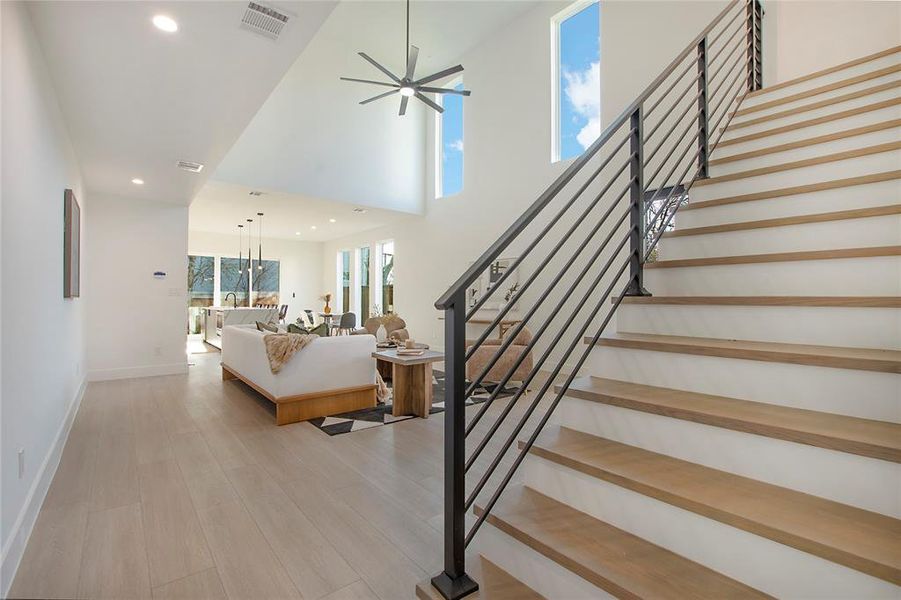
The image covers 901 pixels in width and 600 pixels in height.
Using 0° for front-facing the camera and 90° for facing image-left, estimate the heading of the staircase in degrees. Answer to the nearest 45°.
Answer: approximately 45°

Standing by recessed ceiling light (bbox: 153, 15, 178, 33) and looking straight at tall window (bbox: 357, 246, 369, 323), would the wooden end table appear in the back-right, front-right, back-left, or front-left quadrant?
front-right

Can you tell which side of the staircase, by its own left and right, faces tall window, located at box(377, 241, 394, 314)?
right

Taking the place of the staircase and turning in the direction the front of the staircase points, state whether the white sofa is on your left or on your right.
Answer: on your right

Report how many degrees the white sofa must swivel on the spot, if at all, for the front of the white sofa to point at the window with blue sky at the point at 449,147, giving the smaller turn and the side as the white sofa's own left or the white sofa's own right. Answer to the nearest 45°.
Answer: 0° — it already faces it

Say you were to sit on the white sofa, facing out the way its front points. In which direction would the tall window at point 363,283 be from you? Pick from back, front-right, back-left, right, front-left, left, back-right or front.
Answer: front-left

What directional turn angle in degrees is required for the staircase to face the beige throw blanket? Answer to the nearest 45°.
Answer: approximately 45° to its right

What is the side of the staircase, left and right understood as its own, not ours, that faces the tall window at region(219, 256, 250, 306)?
right

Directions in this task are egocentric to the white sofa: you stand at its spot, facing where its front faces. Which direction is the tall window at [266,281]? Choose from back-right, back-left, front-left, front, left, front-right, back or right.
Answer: front-left

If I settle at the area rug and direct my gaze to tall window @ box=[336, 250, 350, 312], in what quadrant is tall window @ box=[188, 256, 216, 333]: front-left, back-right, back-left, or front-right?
front-left

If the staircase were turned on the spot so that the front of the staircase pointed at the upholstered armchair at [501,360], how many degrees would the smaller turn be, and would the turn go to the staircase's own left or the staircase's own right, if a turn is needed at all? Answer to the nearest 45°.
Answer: approximately 90° to the staircase's own right

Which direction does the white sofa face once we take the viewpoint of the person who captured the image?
facing away from the viewer and to the right of the viewer

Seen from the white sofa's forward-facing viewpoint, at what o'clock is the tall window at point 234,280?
The tall window is roughly at 10 o'clock from the white sofa.

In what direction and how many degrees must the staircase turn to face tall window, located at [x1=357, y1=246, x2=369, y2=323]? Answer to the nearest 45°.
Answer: approximately 90° to its right

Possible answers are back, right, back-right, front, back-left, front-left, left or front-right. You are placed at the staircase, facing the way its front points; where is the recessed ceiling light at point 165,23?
front-right
